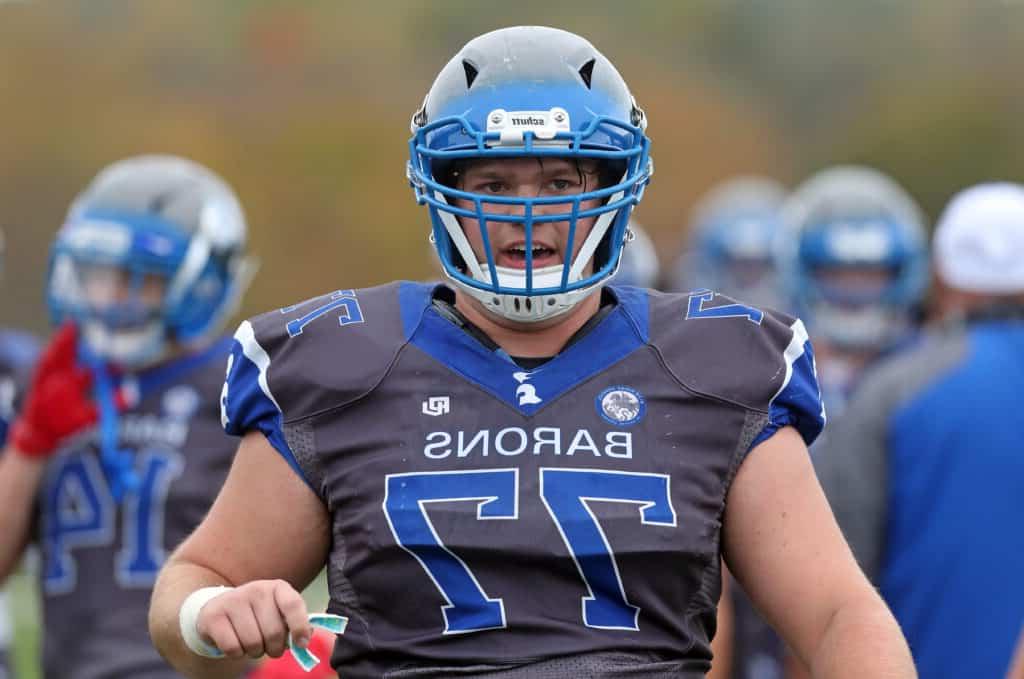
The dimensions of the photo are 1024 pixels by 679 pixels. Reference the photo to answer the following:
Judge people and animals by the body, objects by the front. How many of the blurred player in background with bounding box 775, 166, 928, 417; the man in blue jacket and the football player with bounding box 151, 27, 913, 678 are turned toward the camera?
2

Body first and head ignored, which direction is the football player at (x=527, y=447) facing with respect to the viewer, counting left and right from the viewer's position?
facing the viewer

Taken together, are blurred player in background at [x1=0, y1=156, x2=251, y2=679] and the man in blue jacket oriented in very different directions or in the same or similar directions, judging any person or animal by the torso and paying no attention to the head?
very different directions

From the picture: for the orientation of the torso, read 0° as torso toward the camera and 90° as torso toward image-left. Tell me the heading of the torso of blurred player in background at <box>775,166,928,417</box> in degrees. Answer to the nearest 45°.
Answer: approximately 0°

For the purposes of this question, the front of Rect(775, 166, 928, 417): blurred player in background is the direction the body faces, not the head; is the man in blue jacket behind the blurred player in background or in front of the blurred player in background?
in front

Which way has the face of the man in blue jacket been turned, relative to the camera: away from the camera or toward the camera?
away from the camera

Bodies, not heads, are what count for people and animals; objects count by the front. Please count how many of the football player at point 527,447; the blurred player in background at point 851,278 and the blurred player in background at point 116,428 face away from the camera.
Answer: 0
